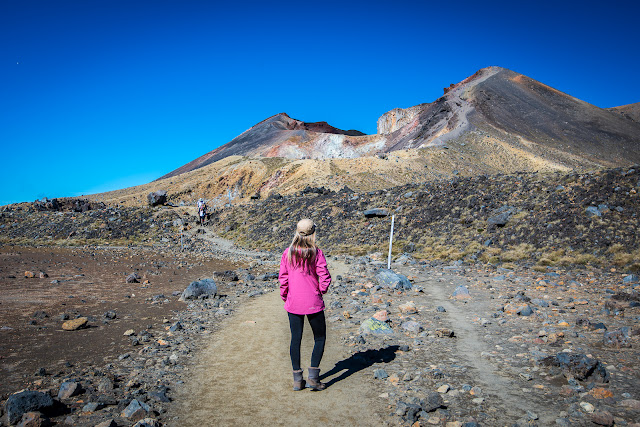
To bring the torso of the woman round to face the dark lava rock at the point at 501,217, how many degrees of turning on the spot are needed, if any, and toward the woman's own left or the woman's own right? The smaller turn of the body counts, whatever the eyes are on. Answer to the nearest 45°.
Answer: approximately 45° to the woman's own right

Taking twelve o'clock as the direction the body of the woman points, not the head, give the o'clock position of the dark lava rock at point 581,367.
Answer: The dark lava rock is roughly at 3 o'clock from the woman.

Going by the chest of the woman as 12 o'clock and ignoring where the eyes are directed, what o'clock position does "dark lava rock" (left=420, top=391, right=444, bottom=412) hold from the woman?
The dark lava rock is roughly at 4 o'clock from the woman.

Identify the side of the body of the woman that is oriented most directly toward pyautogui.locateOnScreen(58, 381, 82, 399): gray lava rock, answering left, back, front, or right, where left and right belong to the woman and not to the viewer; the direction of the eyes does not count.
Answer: left

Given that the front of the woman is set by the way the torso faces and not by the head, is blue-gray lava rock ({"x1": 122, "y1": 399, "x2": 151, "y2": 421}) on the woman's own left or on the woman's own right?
on the woman's own left

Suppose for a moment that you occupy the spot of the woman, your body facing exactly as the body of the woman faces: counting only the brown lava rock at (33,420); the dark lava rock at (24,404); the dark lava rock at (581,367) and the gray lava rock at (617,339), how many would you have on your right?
2

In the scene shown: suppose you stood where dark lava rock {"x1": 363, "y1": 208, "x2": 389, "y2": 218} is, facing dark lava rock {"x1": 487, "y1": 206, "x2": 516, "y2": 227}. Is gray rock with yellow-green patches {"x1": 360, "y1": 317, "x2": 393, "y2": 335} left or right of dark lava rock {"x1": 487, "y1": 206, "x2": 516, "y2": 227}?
right

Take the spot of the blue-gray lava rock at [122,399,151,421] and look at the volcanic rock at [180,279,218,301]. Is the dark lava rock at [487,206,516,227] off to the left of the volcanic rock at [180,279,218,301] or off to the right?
right

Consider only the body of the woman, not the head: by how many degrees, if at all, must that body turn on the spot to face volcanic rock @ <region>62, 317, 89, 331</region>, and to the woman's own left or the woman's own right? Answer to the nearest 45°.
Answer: approximately 45° to the woman's own left

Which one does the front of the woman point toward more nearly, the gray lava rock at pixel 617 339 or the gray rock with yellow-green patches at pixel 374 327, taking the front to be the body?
the gray rock with yellow-green patches

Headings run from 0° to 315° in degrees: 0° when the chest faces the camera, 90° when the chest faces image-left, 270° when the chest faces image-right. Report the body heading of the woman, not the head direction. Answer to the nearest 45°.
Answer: approximately 180°

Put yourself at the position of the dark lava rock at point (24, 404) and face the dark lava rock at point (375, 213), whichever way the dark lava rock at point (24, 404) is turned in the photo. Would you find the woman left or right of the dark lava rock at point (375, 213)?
right

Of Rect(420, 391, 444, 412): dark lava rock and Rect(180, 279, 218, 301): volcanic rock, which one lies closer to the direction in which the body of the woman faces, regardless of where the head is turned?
the volcanic rock
